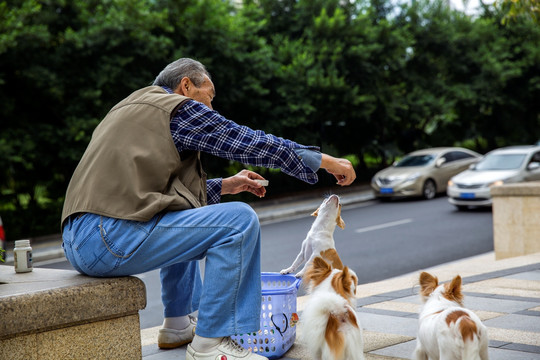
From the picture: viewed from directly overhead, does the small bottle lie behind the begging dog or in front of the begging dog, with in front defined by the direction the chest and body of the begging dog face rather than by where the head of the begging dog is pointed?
in front

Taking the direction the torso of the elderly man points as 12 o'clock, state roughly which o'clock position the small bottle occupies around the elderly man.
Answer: The small bottle is roughly at 7 o'clock from the elderly man.

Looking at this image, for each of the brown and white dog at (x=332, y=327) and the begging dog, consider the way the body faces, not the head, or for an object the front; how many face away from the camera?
1

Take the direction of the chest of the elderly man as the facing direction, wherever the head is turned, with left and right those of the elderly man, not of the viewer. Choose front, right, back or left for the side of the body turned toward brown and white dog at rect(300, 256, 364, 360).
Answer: front

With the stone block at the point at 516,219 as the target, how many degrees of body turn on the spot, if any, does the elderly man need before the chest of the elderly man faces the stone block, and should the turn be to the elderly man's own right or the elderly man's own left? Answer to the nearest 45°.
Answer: approximately 45° to the elderly man's own left

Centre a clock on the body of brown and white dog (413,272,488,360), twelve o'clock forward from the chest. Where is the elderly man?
The elderly man is roughly at 10 o'clock from the brown and white dog.

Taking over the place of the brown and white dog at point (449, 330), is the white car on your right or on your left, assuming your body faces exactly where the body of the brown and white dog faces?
on your right

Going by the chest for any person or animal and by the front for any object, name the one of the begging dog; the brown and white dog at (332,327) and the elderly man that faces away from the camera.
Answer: the brown and white dog

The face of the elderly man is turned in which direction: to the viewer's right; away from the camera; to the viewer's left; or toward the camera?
to the viewer's right

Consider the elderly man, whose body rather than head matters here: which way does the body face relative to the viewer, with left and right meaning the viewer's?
facing to the right of the viewer

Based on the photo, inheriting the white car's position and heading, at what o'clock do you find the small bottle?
The small bottle is roughly at 11 o'clock from the white car.

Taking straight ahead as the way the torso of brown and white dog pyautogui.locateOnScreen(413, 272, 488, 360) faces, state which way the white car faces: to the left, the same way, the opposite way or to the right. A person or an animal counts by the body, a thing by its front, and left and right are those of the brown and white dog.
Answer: to the left

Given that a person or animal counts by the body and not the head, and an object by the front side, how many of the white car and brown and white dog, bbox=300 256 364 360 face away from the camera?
1

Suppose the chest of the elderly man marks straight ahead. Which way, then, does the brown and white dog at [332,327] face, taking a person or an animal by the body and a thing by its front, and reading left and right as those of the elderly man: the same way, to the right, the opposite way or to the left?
to the left

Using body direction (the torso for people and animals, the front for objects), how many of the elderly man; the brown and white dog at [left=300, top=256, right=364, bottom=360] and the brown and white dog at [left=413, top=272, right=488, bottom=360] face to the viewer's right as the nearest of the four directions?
1

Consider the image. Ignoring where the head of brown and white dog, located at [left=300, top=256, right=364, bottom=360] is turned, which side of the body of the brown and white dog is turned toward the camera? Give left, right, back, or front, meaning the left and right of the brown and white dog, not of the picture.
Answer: back
